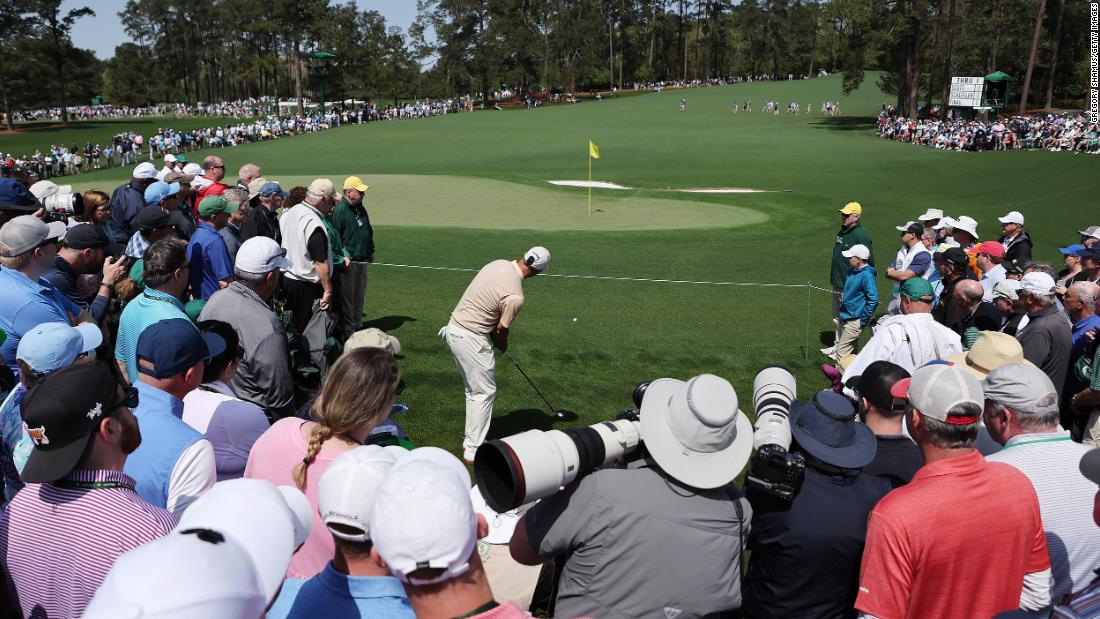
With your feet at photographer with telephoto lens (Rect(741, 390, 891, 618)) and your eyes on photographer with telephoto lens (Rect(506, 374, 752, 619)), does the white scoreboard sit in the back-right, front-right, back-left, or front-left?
back-right

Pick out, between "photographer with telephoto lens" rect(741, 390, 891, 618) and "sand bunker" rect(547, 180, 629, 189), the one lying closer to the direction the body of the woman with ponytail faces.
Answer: the sand bunker

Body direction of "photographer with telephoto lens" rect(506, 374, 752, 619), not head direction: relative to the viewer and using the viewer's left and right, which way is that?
facing away from the viewer and to the left of the viewer

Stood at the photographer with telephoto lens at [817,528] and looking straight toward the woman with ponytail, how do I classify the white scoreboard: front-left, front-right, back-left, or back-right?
back-right

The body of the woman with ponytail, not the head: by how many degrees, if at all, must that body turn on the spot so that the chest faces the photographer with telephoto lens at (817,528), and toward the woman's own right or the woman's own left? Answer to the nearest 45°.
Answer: approximately 90° to the woman's own right

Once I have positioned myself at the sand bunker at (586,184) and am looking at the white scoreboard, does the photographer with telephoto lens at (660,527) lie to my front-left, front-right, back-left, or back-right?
back-right

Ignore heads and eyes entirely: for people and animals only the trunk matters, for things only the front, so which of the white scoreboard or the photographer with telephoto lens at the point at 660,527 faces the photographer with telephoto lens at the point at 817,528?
the white scoreboard

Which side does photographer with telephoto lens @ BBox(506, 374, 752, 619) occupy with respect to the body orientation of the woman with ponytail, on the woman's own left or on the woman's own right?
on the woman's own right

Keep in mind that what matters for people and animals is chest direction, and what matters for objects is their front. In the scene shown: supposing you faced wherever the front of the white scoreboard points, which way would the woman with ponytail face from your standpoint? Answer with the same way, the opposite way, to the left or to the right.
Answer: the opposite way

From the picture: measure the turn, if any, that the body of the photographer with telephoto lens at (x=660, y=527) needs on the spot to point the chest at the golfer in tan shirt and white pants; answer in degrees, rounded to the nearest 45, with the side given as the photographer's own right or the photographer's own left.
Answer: approximately 45° to the photographer's own right

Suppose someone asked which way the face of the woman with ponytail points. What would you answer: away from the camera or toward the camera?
away from the camera
